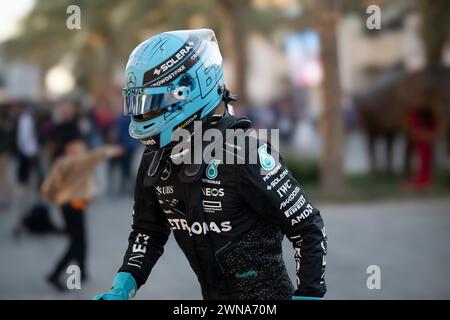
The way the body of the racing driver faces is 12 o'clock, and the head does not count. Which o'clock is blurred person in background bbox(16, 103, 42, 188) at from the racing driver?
The blurred person in background is roughly at 4 o'clock from the racing driver.

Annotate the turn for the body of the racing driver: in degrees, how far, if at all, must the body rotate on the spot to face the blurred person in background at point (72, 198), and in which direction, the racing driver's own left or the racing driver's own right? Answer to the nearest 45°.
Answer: approximately 135° to the racing driver's own right

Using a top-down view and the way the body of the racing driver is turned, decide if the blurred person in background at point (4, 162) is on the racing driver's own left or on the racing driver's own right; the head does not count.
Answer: on the racing driver's own right

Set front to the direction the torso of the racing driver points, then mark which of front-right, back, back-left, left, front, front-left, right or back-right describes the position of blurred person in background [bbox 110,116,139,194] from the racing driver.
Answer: back-right

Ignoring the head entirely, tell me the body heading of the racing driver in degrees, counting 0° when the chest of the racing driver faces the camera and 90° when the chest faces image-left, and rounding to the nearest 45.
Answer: approximately 45°

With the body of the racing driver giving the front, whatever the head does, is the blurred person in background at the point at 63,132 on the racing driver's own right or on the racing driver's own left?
on the racing driver's own right
